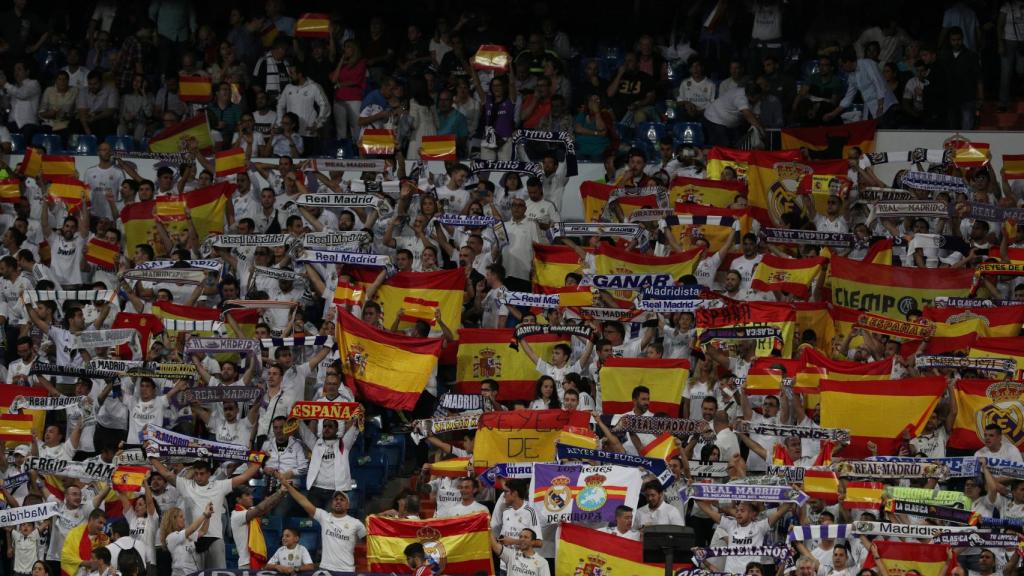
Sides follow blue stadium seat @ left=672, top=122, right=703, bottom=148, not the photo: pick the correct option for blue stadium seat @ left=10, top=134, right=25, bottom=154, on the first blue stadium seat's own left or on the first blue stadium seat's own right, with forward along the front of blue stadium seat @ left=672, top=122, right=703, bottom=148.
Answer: on the first blue stadium seat's own right

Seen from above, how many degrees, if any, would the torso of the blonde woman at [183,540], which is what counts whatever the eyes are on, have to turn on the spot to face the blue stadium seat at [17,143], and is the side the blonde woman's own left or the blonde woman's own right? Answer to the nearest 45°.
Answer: approximately 135° to the blonde woman's own left

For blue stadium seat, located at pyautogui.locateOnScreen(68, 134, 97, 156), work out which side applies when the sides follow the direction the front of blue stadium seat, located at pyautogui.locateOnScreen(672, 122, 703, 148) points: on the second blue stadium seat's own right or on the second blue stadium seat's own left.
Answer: on the second blue stadium seat's own right

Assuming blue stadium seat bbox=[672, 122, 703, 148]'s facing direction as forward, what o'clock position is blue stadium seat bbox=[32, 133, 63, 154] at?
blue stadium seat bbox=[32, 133, 63, 154] is roughly at 3 o'clock from blue stadium seat bbox=[672, 122, 703, 148].

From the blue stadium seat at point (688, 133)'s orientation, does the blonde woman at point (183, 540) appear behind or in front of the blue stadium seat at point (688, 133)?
in front

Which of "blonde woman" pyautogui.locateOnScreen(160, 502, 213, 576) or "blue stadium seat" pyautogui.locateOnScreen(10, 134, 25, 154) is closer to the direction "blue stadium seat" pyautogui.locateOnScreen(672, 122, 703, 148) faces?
the blonde woman

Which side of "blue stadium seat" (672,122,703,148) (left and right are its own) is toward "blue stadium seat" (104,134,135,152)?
right

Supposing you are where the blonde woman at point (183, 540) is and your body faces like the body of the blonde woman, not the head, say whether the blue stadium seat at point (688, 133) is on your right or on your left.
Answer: on your left

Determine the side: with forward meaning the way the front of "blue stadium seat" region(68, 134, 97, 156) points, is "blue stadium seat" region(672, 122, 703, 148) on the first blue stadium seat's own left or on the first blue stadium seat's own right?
on the first blue stadium seat's own left

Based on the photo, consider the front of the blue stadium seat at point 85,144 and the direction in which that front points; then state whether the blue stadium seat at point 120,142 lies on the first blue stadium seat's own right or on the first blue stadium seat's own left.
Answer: on the first blue stadium seat's own left

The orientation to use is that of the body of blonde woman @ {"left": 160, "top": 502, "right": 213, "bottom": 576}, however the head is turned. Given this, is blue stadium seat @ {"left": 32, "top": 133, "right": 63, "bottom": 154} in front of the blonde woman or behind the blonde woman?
behind

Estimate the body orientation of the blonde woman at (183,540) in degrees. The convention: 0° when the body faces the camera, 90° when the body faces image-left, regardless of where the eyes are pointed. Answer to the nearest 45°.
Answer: approximately 315°
